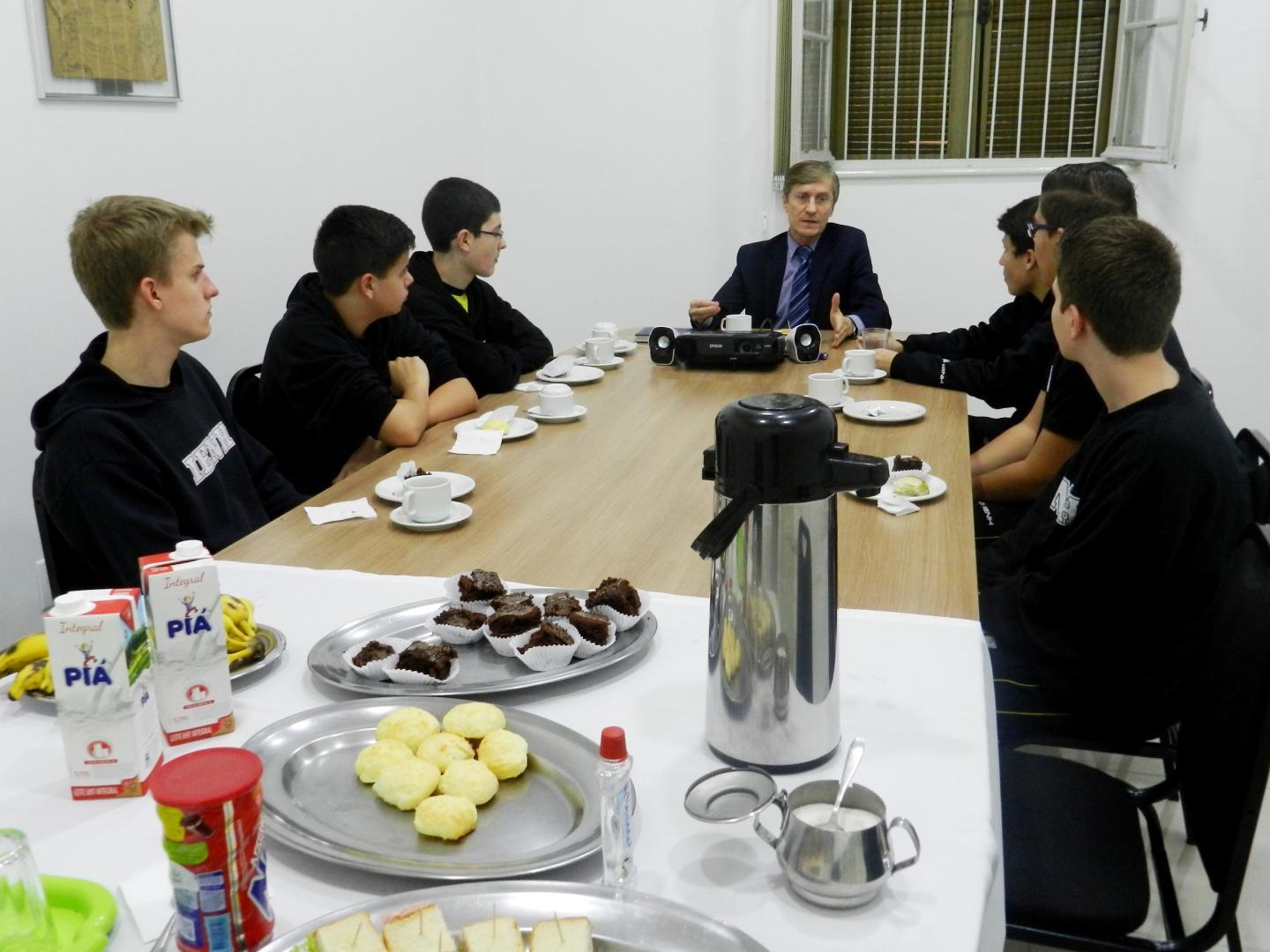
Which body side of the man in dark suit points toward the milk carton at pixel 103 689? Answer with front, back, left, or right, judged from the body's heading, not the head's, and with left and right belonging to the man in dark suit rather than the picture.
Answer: front

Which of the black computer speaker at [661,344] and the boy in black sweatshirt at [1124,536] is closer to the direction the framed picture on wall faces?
the boy in black sweatshirt

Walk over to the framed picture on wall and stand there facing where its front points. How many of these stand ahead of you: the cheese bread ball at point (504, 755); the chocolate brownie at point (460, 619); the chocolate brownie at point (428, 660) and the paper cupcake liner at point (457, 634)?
4

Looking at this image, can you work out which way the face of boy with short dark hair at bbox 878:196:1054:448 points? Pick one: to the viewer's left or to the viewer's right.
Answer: to the viewer's left

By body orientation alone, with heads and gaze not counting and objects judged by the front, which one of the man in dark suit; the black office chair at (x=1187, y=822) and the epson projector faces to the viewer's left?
the black office chair

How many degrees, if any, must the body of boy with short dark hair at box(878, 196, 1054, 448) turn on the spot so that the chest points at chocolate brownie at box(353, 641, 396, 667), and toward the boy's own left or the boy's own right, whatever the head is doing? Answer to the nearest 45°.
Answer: approximately 90° to the boy's own left

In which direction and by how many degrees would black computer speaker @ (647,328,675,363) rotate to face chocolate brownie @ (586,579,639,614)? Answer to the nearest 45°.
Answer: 0° — it already faces it

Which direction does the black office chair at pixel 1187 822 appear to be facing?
to the viewer's left

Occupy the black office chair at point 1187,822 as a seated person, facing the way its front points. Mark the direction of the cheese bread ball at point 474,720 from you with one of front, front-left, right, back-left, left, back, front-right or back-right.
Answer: front-left

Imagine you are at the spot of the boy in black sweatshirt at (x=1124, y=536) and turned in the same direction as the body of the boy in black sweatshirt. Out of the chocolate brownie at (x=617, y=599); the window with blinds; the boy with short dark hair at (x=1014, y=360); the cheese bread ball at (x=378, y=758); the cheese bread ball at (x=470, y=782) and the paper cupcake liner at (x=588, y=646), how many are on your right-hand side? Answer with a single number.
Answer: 2

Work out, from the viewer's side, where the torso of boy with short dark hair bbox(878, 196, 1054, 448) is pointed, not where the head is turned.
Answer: to the viewer's left

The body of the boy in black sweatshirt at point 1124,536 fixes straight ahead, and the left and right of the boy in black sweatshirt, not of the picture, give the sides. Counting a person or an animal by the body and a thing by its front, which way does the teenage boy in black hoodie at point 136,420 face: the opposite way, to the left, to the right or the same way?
the opposite way

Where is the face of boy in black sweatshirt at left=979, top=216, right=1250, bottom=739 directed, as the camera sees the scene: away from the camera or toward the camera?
away from the camera
